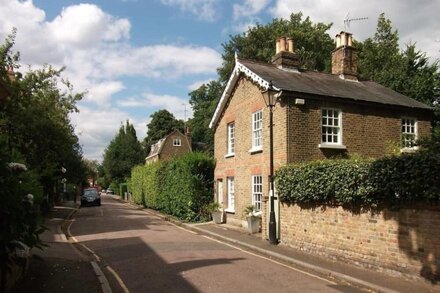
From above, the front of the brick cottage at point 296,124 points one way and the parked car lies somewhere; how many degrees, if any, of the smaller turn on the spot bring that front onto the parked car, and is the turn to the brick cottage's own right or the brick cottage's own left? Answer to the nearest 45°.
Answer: approximately 90° to the brick cottage's own right

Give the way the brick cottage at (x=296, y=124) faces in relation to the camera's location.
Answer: facing the viewer and to the left of the viewer

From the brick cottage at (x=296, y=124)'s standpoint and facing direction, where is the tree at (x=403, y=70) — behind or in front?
behind

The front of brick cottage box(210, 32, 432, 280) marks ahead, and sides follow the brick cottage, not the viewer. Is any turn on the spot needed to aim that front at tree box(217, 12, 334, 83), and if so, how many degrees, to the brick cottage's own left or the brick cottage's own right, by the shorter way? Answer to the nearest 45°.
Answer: approximately 135° to the brick cottage's own right
